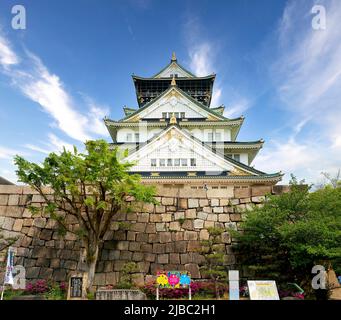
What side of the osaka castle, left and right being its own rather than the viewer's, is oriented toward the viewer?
front

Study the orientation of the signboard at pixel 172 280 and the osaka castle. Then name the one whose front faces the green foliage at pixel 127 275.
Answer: the osaka castle

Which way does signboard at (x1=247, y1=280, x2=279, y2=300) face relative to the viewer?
toward the camera

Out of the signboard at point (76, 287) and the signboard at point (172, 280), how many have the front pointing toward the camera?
2

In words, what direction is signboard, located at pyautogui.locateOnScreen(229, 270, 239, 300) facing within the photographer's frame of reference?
facing the viewer
